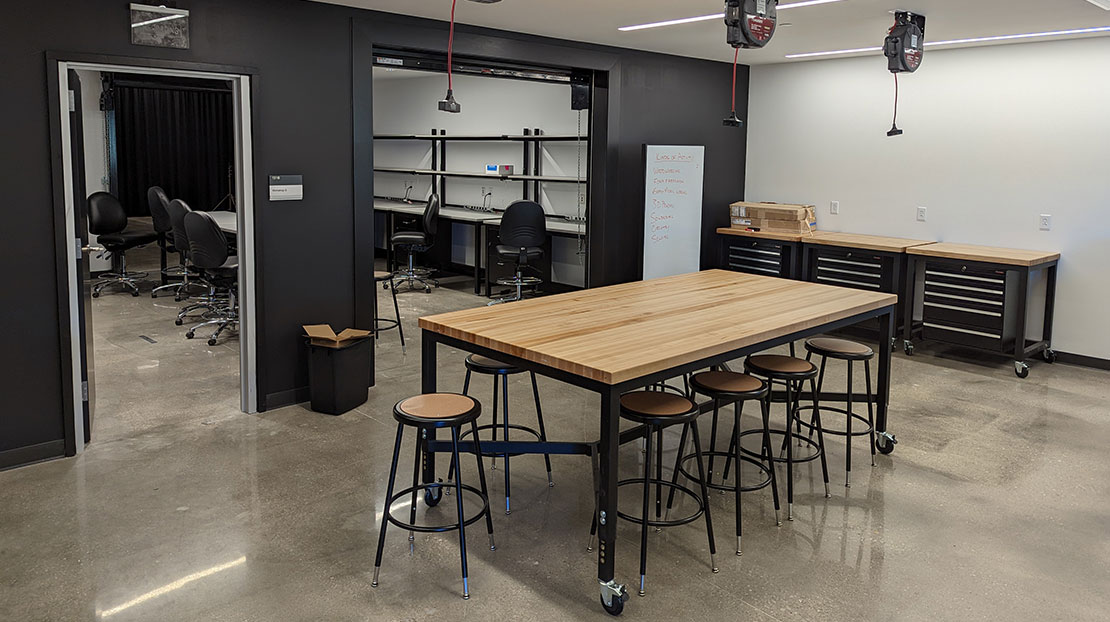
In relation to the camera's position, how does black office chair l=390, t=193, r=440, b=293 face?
facing to the left of the viewer

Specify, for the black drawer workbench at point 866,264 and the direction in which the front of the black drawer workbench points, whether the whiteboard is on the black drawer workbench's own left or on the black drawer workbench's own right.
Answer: on the black drawer workbench's own right

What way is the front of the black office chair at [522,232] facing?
away from the camera

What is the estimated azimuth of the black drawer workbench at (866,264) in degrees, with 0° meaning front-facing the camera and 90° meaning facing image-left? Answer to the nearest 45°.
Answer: approximately 45°

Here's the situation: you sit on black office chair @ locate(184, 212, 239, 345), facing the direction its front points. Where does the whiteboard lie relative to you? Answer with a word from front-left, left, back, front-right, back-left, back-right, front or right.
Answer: front-right

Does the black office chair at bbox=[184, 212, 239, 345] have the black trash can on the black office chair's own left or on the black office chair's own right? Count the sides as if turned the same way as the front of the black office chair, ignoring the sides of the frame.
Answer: on the black office chair's own right

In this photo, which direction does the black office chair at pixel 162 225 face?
to the viewer's right

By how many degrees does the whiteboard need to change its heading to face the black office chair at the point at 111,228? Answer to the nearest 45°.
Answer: approximately 135° to its right

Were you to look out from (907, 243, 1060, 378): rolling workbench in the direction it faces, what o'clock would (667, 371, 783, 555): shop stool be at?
The shop stool is roughly at 11 o'clock from the rolling workbench.

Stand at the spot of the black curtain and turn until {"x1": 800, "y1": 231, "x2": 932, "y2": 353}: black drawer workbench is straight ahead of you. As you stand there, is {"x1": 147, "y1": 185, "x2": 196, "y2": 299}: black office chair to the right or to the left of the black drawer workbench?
right

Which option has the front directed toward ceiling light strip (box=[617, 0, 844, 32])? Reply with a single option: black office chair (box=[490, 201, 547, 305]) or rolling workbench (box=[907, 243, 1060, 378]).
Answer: the rolling workbench

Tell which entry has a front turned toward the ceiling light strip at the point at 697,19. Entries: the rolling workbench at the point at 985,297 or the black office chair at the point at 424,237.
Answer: the rolling workbench
